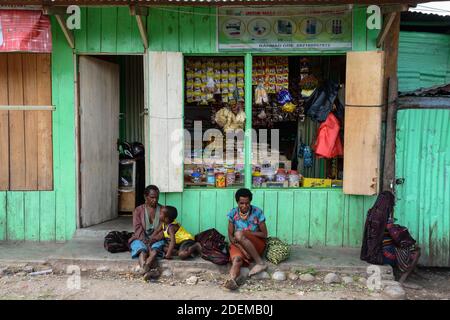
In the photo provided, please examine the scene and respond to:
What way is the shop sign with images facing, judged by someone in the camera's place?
facing the viewer

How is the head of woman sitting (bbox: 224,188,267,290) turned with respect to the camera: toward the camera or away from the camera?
toward the camera

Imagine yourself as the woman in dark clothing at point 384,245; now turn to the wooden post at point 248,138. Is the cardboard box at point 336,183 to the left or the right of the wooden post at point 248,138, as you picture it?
right

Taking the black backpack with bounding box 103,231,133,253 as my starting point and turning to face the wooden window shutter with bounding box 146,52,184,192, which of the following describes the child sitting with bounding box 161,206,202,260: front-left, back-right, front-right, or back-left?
front-right

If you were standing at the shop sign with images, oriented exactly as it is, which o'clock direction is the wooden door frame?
The wooden door frame is roughly at 3 o'clock from the shop sign with images.
